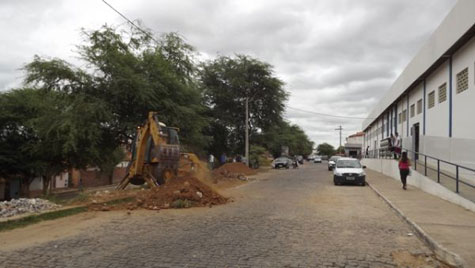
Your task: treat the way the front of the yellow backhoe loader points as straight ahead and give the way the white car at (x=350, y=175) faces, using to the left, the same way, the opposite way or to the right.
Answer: the opposite way

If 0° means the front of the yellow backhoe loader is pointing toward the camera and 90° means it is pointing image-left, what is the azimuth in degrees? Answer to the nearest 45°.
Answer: approximately 225°

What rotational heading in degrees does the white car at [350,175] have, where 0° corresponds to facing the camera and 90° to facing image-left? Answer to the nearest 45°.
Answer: approximately 0°

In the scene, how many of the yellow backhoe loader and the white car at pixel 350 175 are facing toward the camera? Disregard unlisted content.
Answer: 1

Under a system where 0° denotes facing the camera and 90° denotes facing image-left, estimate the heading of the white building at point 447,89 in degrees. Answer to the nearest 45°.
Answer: approximately 45°

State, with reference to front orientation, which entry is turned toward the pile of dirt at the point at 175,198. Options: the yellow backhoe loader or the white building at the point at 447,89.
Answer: the white building

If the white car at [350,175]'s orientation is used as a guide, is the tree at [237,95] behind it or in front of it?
behind

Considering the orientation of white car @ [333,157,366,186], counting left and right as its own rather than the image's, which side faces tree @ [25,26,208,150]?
right

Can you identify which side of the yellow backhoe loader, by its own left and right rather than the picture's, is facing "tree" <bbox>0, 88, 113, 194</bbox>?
left
